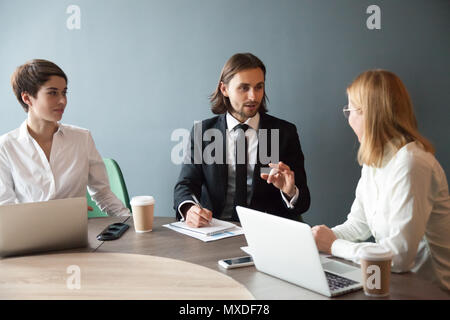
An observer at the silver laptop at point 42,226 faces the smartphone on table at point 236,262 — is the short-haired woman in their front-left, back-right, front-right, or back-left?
back-left

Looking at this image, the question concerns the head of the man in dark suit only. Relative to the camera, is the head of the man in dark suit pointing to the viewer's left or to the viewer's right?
to the viewer's right

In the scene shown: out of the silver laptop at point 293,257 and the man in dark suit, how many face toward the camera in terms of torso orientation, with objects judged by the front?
1

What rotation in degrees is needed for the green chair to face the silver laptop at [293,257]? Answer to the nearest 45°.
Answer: approximately 45° to its left

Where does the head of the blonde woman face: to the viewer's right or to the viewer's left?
to the viewer's left

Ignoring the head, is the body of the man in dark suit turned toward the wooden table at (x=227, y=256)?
yes

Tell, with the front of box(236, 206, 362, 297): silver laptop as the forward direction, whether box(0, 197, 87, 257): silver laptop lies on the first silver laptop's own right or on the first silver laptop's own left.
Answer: on the first silver laptop's own left

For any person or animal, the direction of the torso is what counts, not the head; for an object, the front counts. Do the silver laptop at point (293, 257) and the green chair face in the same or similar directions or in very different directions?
very different directions

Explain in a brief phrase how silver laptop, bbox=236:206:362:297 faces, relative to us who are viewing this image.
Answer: facing away from the viewer and to the right of the viewer

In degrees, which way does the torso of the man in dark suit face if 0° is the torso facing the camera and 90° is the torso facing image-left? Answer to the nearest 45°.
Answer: approximately 0°
